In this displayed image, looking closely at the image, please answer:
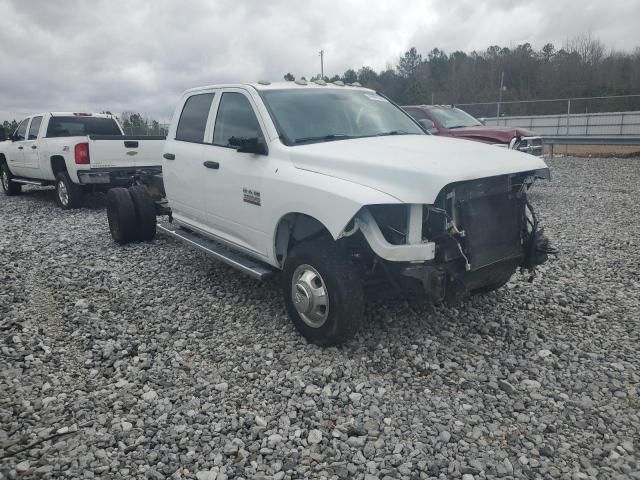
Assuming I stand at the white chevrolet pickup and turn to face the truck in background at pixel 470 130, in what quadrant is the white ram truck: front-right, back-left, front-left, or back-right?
front-right

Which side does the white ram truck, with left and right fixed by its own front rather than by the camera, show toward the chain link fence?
left

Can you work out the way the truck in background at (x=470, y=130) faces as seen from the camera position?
facing the viewer and to the right of the viewer

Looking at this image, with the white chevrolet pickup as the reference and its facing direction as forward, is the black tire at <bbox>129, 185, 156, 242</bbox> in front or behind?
behind

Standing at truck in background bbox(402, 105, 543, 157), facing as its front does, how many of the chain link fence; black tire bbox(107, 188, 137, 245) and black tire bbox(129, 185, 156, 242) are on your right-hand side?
2

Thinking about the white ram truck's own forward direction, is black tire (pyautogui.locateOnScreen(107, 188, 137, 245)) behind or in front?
behind

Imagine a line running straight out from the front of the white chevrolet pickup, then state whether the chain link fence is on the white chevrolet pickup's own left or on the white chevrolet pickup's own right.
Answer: on the white chevrolet pickup's own right

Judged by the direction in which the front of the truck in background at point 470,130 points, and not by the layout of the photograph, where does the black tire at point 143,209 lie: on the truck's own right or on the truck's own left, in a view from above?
on the truck's own right

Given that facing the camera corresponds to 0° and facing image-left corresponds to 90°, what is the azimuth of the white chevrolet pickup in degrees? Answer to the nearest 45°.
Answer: approximately 135°
